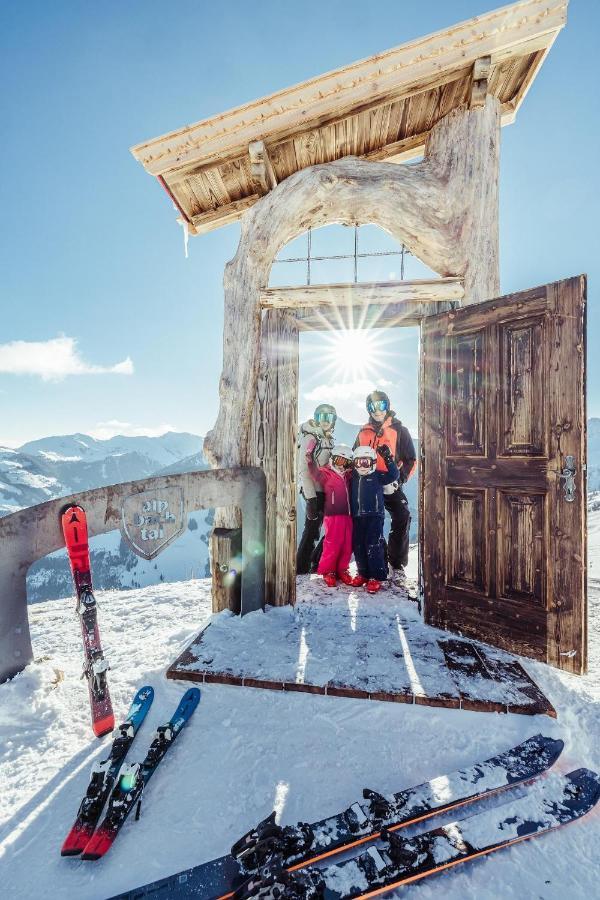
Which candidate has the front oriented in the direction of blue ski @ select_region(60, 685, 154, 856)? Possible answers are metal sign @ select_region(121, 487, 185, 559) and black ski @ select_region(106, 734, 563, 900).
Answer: the metal sign

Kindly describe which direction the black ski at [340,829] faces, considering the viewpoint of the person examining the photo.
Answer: facing away from the viewer and to the right of the viewer

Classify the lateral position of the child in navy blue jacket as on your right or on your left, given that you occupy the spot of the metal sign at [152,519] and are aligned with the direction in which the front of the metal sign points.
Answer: on your left

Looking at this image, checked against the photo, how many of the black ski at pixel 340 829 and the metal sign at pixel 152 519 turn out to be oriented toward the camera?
1

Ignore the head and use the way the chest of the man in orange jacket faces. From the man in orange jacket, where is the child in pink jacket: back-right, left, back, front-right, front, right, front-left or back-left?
front-right

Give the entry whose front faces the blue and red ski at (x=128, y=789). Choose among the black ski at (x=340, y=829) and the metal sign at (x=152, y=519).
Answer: the metal sign

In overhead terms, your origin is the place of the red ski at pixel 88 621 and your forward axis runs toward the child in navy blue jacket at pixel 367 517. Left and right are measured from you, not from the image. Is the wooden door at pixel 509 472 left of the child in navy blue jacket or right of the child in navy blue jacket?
right

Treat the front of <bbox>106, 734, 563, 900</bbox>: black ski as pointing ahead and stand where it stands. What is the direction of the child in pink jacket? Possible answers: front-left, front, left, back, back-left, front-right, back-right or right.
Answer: front-left

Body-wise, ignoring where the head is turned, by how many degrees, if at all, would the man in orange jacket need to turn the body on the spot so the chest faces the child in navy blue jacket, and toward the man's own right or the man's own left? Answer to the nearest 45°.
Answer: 0° — they already face them

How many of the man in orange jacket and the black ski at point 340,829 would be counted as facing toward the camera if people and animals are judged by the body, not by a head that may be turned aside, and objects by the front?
1

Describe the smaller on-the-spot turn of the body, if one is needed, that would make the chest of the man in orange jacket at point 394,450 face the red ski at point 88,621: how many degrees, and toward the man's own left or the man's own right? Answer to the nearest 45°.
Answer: approximately 45° to the man's own right

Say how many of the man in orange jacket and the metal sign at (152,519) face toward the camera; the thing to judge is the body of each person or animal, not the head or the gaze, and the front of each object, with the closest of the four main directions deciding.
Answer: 2

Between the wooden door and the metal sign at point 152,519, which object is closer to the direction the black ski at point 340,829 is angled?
the wooden door
